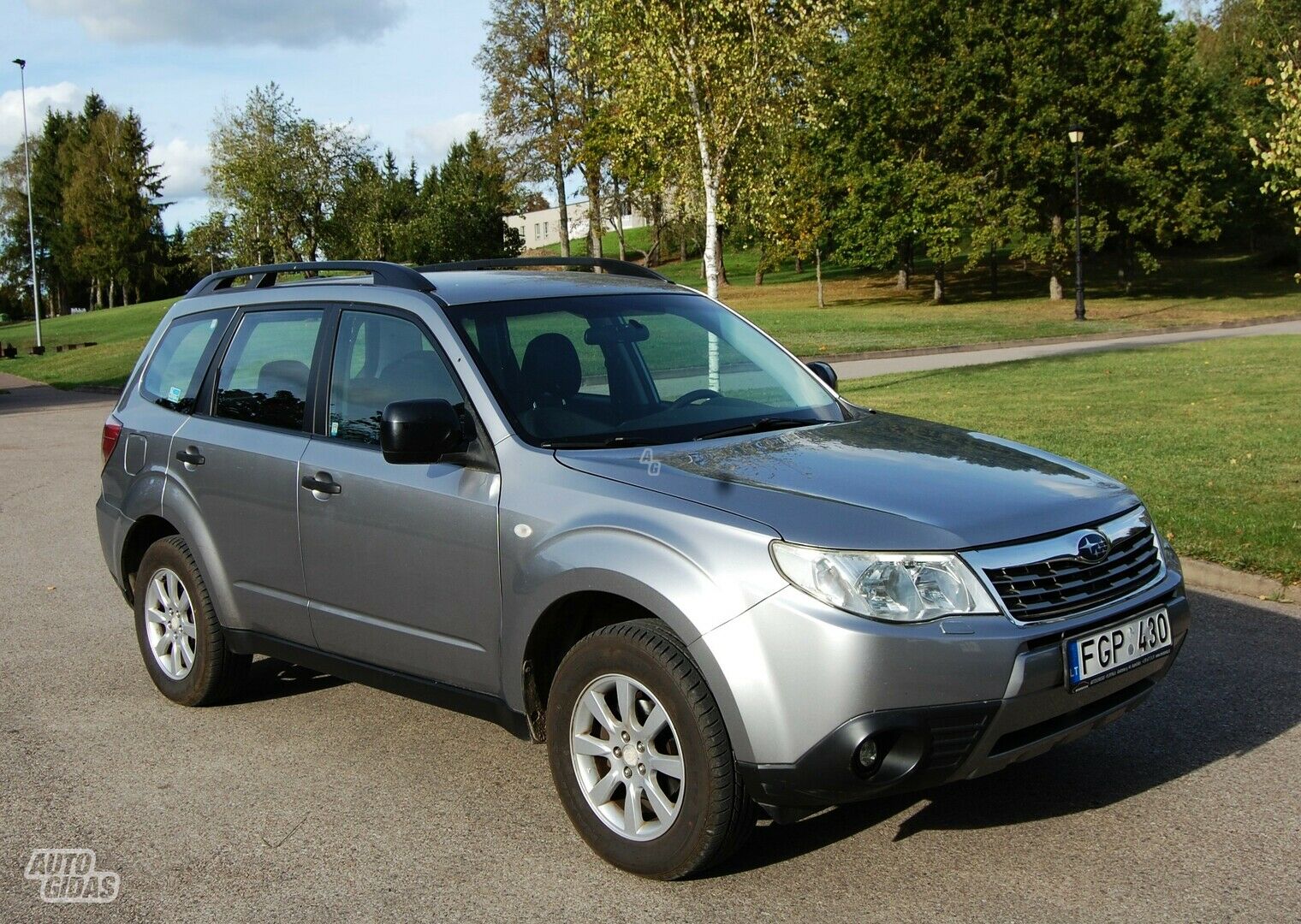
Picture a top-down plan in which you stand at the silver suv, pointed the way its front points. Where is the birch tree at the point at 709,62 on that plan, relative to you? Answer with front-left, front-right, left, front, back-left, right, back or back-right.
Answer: back-left

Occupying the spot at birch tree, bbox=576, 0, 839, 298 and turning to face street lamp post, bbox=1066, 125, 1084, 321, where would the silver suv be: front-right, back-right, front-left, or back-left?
back-right

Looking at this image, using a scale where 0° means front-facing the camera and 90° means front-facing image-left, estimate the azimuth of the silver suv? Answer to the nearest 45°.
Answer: approximately 315°

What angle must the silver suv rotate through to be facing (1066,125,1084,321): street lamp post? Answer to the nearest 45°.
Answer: approximately 135° to its left
